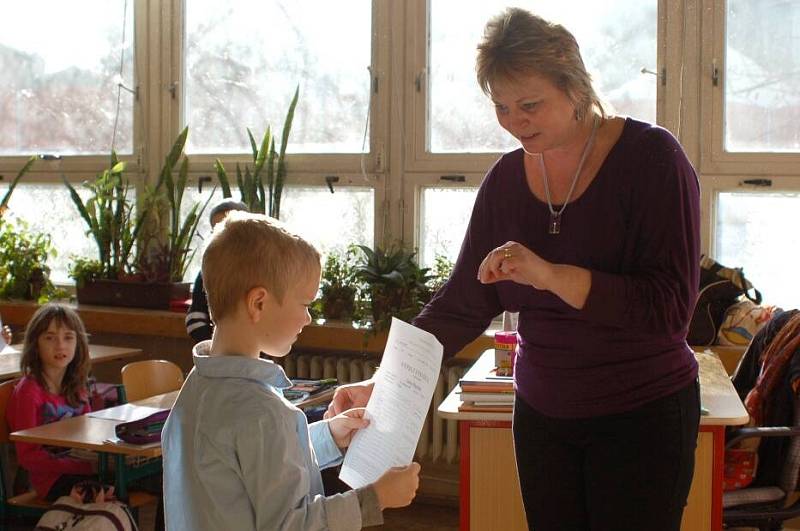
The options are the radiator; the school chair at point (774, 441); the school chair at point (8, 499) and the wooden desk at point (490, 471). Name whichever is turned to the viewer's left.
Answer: the school chair at point (774, 441)

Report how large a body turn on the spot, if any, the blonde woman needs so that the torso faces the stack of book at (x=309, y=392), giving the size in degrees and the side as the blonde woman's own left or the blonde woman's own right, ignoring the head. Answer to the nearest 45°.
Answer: approximately 90° to the blonde woman's own right

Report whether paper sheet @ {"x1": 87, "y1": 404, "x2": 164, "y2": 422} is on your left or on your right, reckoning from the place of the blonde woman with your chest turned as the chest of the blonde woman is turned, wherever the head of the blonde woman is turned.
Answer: on your right

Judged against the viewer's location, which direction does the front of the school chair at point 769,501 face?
facing to the left of the viewer

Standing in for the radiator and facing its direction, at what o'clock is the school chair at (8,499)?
The school chair is roughly at 2 o'clock from the radiator.
